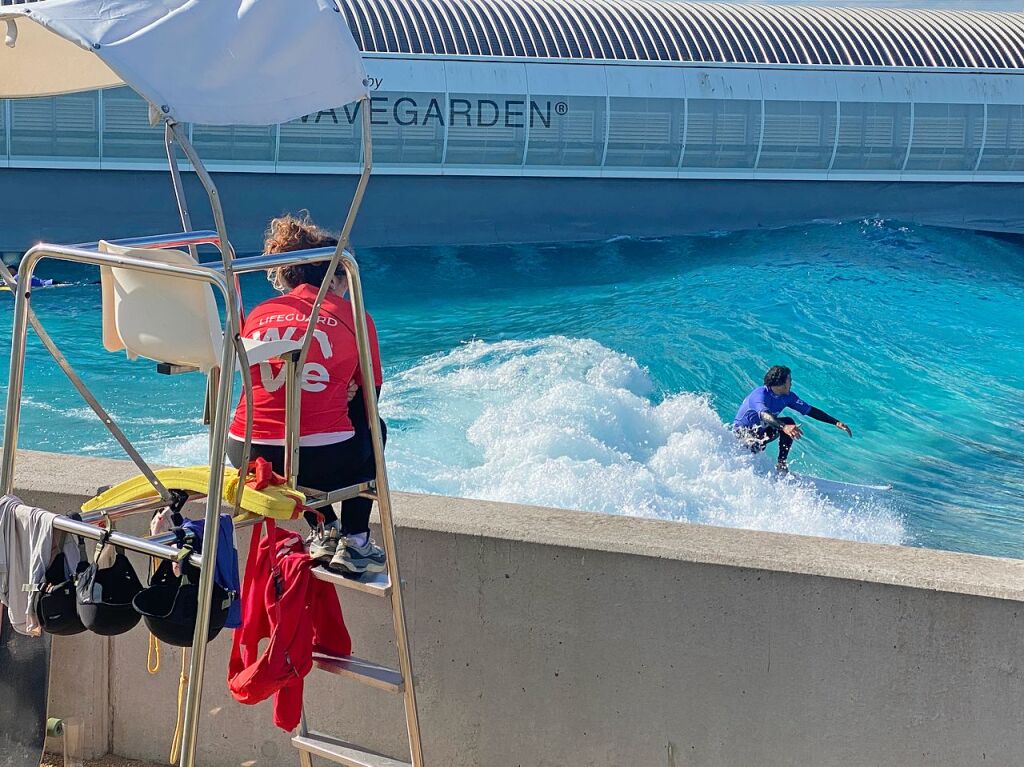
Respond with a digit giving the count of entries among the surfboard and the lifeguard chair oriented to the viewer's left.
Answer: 0

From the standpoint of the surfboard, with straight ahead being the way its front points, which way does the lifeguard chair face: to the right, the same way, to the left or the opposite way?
to the left

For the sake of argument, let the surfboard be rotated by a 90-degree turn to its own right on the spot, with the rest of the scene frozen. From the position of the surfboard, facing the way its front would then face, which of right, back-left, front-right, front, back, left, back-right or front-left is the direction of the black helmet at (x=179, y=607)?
front

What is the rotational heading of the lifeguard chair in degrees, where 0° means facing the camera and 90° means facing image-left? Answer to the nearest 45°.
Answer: approximately 225°

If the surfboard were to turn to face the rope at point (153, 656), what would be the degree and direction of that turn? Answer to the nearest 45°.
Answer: approximately 90° to its right

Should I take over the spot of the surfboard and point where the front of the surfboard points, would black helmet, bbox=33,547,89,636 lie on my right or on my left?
on my right

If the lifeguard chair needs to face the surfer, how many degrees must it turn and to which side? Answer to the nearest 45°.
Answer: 0° — it already faces them

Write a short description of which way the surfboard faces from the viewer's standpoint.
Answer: facing to the right of the viewer

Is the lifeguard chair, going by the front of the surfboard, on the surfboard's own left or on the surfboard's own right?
on the surfboard's own right

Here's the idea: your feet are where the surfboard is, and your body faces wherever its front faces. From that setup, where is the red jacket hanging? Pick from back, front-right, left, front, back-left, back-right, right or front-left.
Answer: right
